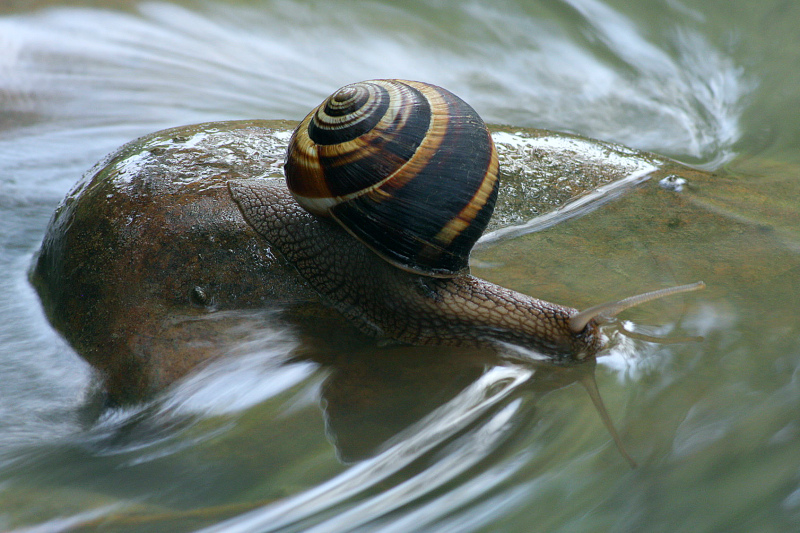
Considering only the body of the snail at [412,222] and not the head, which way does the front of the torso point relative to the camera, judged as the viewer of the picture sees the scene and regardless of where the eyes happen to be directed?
to the viewer's right

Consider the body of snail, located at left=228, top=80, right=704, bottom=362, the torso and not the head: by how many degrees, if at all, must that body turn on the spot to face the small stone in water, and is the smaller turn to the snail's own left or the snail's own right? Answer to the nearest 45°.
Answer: approximately 45° to the snail's own left
